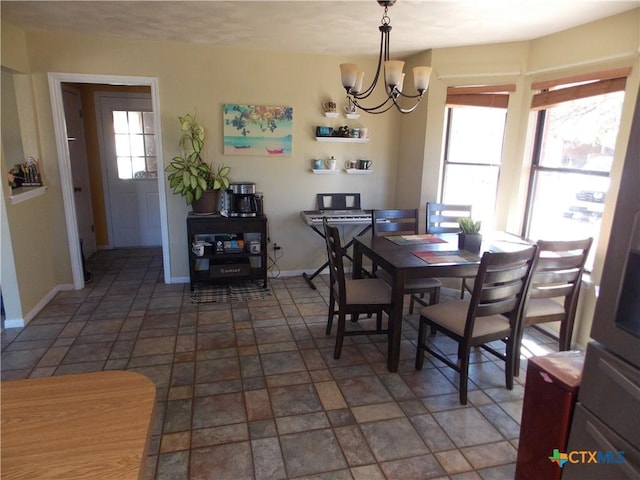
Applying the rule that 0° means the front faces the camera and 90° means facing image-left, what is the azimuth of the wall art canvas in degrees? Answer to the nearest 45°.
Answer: approximately 0°

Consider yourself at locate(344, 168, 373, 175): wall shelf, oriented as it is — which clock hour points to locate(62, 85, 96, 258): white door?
The white door is roughly at 3 o'clock from the wall shelf.

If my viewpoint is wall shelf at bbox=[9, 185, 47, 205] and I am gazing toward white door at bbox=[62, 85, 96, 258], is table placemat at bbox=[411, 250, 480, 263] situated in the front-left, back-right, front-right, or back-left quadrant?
back-right

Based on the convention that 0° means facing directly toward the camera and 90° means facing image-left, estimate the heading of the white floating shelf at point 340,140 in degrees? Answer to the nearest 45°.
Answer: approximately 0°

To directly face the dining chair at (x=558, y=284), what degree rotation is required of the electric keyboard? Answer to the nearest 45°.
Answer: approximately 45° to its left

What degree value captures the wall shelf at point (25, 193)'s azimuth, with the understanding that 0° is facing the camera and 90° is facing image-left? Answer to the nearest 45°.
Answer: approximately 315°

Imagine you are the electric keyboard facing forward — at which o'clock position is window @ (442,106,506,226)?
The window is roughly at 9 o'clock from the electric keyboard.
